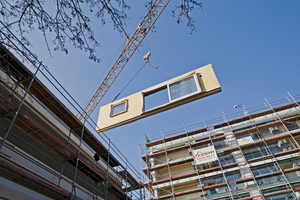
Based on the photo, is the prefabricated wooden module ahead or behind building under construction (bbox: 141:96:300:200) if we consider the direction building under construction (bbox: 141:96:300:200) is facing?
ahead

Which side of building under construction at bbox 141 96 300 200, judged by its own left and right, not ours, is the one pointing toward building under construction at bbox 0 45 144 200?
front
